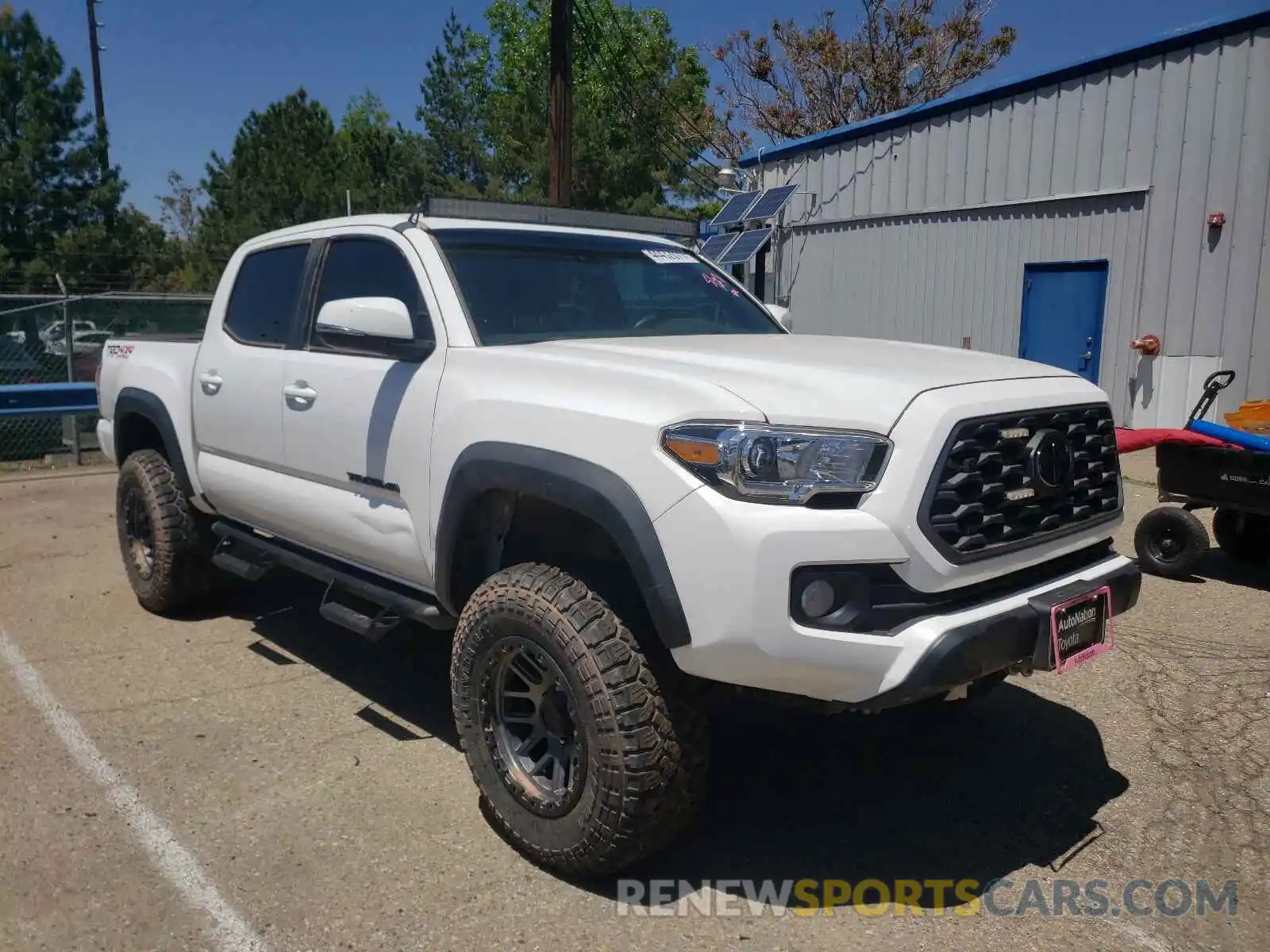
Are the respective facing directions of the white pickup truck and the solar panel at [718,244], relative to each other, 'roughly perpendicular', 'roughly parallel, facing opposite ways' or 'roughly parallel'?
roughly perpendicular

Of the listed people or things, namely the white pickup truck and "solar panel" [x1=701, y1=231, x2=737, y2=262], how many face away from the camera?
0

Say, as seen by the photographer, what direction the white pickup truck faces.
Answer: facing the viewer and to the right of the viewer

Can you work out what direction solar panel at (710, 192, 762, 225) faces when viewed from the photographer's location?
facing the viewer and to the left of the viewer

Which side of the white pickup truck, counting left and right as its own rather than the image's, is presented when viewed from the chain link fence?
back

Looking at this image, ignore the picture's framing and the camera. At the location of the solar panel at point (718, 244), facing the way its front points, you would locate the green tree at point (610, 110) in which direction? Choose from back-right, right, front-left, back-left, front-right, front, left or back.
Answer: back-right

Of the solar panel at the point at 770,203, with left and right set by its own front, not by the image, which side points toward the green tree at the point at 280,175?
right

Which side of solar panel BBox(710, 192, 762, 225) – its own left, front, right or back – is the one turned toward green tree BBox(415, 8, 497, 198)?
right

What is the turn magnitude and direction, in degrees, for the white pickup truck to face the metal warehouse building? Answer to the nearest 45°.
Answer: approximately 90° to its left

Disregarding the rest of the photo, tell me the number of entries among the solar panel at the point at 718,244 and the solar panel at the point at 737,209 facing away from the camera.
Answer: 0

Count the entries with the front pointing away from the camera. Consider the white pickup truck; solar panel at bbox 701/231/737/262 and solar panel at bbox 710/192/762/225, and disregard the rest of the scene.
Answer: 0

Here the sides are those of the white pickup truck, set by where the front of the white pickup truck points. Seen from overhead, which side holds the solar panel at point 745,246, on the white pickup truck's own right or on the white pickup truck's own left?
on the white pickup truck's own left

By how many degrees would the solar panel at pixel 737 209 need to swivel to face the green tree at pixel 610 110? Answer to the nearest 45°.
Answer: approximately 135° to its right

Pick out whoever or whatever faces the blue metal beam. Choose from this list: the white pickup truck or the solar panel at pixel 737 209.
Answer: the solar panel

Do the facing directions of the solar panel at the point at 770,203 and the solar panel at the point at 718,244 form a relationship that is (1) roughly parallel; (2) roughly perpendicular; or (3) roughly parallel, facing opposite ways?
roughly parallel
